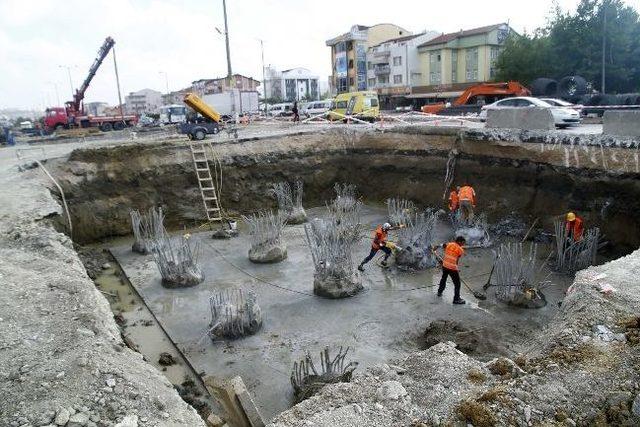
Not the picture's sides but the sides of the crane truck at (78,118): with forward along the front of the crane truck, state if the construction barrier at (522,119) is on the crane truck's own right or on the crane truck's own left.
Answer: on the crane truck's own left

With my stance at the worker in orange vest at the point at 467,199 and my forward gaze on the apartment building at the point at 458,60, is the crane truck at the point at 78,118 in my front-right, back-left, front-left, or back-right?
front-left

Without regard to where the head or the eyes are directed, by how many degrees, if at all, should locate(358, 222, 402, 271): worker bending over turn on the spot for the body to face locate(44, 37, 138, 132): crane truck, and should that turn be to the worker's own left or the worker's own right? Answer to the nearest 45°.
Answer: approximately 135° to the worker's own left

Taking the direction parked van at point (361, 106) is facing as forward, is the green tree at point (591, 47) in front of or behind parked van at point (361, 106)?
behind

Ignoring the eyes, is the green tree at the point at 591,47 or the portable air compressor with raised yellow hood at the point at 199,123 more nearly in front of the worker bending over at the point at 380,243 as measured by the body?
the green tree

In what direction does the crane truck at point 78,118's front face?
to the viewer's left

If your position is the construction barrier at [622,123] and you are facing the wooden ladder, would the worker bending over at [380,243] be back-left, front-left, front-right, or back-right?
front-left
